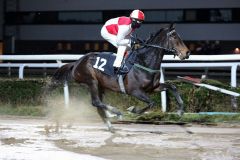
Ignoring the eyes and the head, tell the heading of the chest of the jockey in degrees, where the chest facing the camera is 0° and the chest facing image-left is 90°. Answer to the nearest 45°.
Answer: approximately 270°

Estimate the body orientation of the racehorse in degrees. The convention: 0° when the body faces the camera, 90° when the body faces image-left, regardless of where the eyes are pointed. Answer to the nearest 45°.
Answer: approximately 270°
